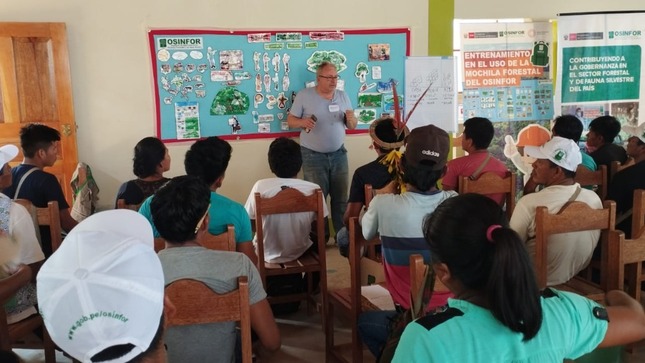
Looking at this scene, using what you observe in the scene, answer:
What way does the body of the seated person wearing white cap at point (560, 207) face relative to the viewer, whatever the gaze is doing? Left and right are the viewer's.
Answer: facing away from the viewer and to the left of the viewer

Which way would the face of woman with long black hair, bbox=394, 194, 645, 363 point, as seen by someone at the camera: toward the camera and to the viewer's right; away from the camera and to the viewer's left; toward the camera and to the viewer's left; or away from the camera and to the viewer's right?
away from the camera and to the viewer's left

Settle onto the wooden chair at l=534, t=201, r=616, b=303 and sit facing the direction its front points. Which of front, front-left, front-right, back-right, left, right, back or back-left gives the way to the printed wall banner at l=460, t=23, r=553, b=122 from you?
front-right

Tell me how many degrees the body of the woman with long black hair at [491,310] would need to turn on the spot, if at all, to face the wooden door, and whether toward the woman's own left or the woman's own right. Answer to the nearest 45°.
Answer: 0° — they already face it

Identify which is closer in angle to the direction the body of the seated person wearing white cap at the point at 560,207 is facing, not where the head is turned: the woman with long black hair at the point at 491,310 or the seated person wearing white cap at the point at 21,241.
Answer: the seated person wearing white cap

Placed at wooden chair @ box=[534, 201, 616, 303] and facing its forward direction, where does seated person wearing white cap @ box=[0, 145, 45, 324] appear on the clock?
The seated person wearing white cap is roughly at 10 o'clock from the wooden chair.

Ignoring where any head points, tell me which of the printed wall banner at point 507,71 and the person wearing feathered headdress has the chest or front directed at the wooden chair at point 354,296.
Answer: the printed wall banner

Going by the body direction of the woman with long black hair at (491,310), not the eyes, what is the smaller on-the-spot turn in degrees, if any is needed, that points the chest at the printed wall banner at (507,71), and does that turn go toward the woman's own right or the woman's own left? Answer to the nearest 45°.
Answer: approximately 45° to the woman's own right

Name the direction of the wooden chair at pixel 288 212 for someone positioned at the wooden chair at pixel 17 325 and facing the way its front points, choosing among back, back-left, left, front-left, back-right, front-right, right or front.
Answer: front-right

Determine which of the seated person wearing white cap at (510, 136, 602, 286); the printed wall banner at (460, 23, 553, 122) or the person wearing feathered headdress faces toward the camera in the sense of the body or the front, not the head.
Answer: the printed wall banner

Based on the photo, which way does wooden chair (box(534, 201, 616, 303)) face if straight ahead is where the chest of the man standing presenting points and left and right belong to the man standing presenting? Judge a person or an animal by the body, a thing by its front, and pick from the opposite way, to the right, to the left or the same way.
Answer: the opposite way

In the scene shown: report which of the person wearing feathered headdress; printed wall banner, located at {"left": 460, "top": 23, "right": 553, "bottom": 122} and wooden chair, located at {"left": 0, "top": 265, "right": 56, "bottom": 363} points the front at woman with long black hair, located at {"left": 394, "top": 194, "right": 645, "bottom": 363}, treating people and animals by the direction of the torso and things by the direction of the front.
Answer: the printed wall banner

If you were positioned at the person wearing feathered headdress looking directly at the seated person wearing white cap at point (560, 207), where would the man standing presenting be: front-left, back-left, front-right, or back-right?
back-left

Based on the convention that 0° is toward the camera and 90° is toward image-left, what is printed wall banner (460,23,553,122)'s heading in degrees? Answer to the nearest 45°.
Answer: approximately 0°

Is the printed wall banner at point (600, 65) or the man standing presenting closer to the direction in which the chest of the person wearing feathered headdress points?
the man standing presenting
